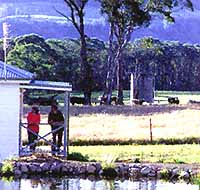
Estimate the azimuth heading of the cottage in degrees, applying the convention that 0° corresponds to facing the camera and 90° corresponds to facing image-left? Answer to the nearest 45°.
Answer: approximately 270°

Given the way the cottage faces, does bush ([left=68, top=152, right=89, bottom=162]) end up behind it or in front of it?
in front
